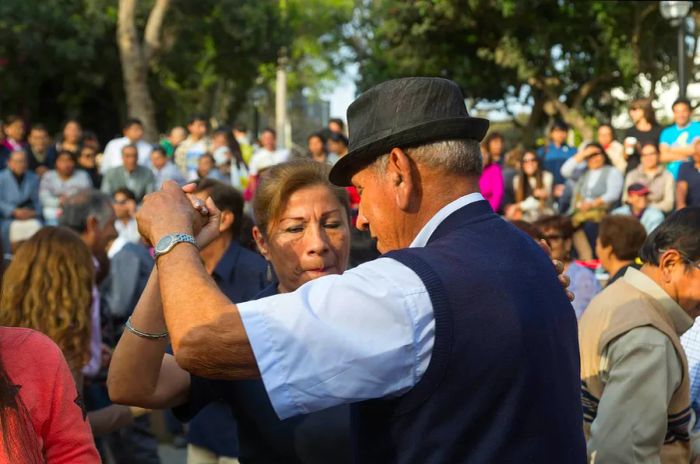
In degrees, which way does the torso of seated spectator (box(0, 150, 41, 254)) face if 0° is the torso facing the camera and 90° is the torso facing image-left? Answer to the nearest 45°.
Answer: approximately 0°

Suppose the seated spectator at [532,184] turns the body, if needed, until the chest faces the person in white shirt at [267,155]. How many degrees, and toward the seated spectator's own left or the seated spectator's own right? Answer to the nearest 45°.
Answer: approximately 90° to the seated spectator's own right

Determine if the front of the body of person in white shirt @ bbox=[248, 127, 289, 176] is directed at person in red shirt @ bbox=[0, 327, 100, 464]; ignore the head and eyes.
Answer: yes

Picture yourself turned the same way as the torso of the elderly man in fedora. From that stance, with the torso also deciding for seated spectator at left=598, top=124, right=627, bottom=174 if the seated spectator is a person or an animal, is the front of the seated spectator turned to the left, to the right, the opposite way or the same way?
to the left

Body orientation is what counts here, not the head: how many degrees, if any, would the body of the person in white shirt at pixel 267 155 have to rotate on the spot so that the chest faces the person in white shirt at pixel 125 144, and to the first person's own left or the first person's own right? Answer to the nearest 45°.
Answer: approximately 90° to the first person's own right

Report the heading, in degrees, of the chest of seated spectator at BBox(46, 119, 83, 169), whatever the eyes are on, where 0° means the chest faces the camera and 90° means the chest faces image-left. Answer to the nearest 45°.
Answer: approximately 0°

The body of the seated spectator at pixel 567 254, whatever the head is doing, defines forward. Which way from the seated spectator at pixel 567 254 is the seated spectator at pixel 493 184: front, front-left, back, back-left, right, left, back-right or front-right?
back-right
